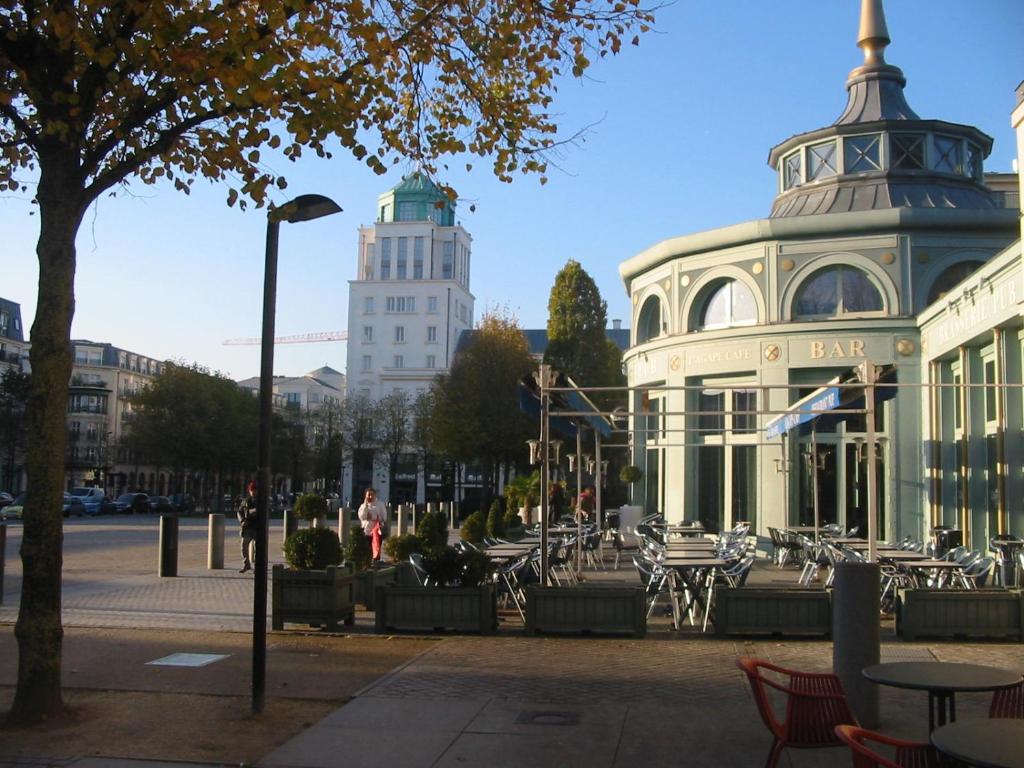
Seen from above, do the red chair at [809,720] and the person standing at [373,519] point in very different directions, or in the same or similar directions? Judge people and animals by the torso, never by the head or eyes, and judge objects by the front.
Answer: very different directions

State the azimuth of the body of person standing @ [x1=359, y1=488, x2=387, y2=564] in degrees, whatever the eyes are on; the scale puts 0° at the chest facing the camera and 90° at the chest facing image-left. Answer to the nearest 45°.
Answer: approximately 0°

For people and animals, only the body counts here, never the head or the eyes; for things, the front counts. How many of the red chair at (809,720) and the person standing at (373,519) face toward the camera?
1

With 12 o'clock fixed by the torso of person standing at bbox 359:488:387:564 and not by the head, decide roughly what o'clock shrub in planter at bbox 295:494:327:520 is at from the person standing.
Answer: The shrub in planter is roughly at 4 o'clock from the person standing.
